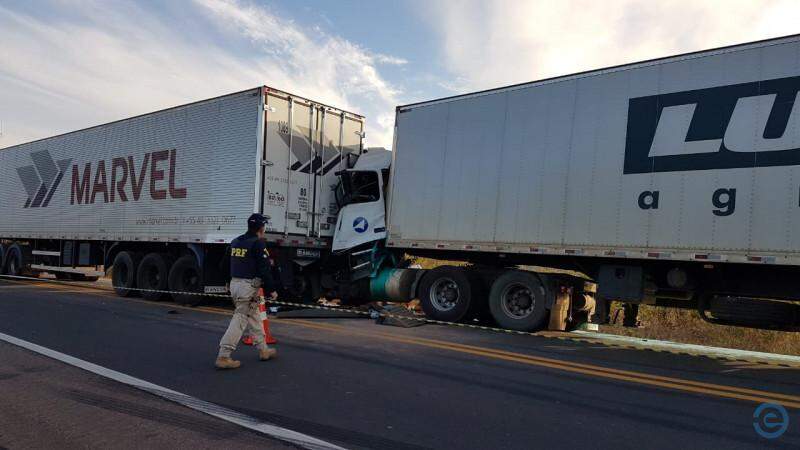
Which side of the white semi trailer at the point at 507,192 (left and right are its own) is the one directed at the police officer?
left

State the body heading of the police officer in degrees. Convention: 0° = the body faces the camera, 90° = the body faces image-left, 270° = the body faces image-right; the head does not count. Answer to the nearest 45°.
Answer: approximately 225°

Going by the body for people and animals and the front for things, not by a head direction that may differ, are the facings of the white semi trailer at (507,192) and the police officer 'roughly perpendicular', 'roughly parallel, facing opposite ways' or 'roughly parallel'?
roughly perpendicular

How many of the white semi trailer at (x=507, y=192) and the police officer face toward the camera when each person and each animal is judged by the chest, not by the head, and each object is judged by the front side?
0

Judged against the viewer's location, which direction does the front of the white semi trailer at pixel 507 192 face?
facing away from the viewer and to the left of the viewer
